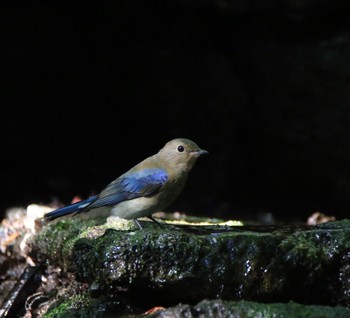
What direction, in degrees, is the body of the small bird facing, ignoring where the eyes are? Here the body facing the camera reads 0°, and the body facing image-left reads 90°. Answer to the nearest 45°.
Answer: approximately 270°
